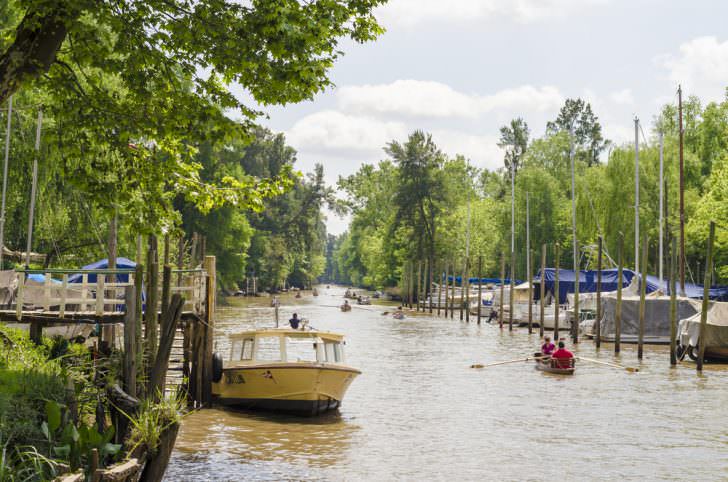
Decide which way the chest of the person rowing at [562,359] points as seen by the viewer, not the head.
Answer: away from the camera

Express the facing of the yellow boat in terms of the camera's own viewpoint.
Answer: facing the viewer and to the right of the viewer

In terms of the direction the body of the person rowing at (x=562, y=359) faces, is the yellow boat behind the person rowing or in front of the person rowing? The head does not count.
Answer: behind

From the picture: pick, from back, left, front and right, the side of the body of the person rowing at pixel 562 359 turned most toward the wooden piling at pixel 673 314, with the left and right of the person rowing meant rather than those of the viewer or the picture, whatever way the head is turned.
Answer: right

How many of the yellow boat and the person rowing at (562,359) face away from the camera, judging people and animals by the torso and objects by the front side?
1

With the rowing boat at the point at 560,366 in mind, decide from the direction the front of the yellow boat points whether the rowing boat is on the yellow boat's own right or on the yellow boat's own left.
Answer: on the yellow boat's own left
